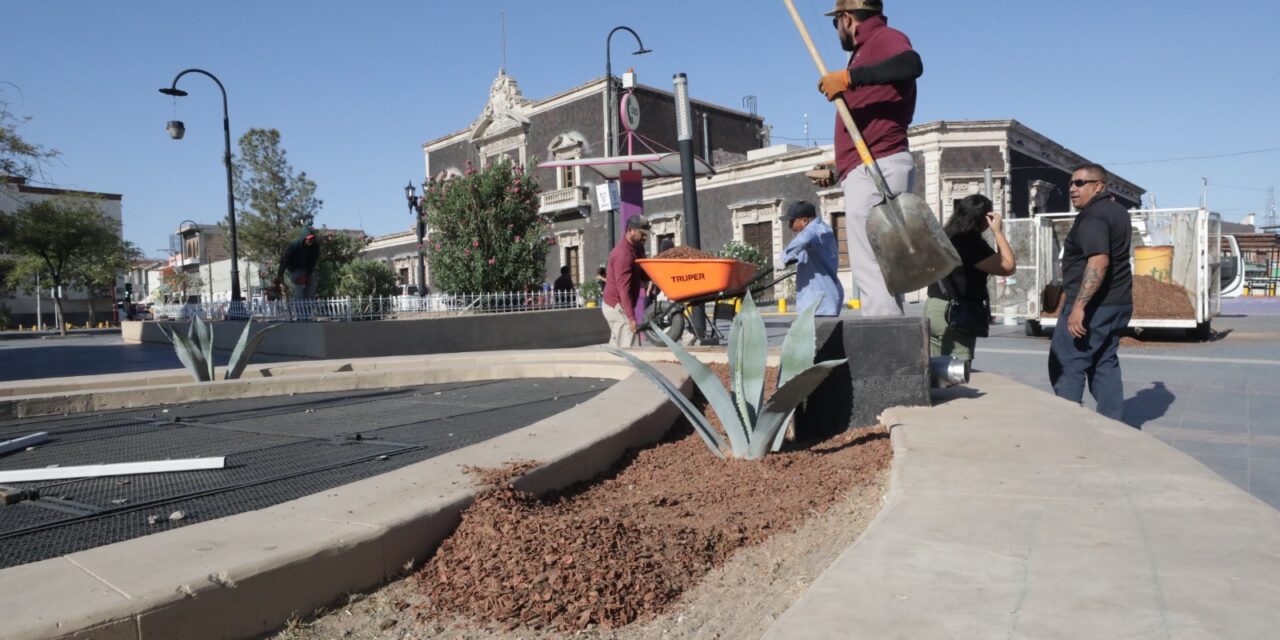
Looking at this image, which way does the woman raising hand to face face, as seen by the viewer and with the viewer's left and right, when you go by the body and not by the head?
facing to the right of the viewer

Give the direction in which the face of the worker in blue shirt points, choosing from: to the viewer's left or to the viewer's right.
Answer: to the viewer's left

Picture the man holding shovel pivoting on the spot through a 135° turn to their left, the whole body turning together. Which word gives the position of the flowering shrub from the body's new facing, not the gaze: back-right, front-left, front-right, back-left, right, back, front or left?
back

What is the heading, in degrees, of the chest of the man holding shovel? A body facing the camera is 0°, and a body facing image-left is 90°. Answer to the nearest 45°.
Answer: approximately 90°

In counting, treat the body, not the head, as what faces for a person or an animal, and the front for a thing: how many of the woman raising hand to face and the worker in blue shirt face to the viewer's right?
1

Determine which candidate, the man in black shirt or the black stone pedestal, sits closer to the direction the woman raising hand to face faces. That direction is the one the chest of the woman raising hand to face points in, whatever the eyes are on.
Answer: the man in black shirt

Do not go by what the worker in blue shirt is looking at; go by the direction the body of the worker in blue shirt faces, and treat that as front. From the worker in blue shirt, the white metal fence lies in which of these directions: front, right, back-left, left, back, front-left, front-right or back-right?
front-right

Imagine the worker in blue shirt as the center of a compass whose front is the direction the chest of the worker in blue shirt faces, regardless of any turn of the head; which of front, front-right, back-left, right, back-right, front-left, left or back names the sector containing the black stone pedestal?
left

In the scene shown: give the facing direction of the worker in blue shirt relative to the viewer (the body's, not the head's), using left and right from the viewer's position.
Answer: facing to the left of the viewer
